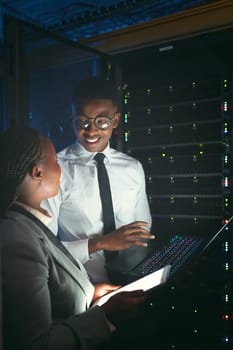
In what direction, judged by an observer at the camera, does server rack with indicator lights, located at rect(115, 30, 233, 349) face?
facing the viewer and to the left of the viewer

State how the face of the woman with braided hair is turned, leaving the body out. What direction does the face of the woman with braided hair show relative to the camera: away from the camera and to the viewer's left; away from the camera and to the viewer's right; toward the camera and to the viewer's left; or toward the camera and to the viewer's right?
away from the camera and to the viewer's right

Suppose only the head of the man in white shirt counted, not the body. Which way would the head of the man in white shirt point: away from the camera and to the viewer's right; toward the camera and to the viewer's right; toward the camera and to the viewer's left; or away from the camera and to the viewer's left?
toward the camera and to the viewer's left

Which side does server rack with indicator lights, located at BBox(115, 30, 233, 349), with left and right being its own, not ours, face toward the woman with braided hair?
front

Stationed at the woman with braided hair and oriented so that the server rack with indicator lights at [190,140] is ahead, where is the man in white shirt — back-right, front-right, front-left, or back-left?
front-left

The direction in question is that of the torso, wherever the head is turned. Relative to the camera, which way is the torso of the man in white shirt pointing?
toward the camera

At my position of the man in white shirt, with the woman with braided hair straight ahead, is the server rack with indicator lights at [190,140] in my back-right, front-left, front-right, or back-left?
back-left

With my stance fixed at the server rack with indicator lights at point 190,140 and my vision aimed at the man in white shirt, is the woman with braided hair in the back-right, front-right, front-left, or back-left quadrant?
front-left

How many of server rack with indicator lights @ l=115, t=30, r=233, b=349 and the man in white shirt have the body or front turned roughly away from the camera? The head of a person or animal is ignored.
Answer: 0
